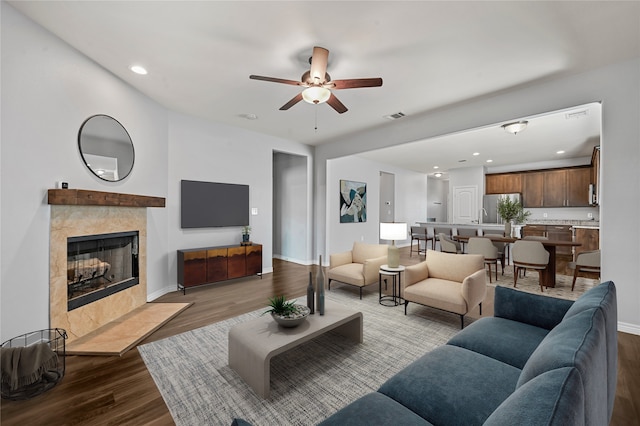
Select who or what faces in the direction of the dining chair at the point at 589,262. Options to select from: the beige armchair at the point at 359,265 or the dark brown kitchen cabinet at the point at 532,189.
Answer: the dark brown kitchen cabinet

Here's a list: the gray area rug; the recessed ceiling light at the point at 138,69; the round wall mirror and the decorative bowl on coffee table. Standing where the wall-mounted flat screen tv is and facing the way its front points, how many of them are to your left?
0

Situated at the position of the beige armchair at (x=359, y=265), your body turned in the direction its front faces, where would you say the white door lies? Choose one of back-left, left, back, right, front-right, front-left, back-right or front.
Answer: back

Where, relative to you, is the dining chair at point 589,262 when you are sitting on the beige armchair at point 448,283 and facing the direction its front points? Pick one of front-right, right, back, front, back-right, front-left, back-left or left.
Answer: back

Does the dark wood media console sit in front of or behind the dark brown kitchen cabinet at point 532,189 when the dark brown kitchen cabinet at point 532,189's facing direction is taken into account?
in front

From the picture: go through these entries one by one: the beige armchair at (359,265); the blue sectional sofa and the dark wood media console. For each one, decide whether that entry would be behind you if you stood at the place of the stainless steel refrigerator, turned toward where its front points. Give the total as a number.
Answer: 0

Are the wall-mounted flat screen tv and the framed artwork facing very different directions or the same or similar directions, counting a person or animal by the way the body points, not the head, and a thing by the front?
same or similar directions

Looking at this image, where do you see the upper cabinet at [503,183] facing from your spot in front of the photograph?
facing the viewer

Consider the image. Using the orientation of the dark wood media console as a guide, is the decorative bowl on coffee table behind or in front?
in front

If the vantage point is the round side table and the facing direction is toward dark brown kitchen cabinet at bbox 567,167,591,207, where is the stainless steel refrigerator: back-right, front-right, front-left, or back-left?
front-left

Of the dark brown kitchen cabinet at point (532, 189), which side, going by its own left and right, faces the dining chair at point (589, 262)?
front

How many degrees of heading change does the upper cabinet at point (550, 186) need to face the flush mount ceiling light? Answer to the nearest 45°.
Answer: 0° — it already faces it

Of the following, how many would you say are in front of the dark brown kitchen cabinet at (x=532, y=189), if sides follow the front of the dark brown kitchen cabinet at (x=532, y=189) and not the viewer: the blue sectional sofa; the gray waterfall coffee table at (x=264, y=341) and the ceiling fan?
3

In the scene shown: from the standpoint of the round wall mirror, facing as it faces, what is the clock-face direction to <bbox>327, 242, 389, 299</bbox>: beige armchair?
The beige armchair is roughly at 11 o'clock from the round wall mirror.

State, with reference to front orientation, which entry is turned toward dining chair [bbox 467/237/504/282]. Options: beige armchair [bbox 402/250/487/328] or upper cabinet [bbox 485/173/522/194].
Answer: the upper cabinet

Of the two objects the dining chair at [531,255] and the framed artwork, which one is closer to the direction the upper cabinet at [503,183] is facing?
the dining chair

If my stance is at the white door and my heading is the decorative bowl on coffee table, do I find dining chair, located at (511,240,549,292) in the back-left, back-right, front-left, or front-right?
front-left

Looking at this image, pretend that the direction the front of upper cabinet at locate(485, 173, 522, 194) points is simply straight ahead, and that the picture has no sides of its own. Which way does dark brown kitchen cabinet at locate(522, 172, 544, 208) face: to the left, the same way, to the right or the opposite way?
the same way
